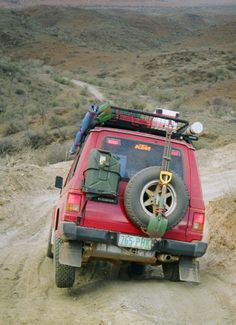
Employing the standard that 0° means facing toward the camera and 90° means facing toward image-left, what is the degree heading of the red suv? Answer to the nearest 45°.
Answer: approximately 180°
